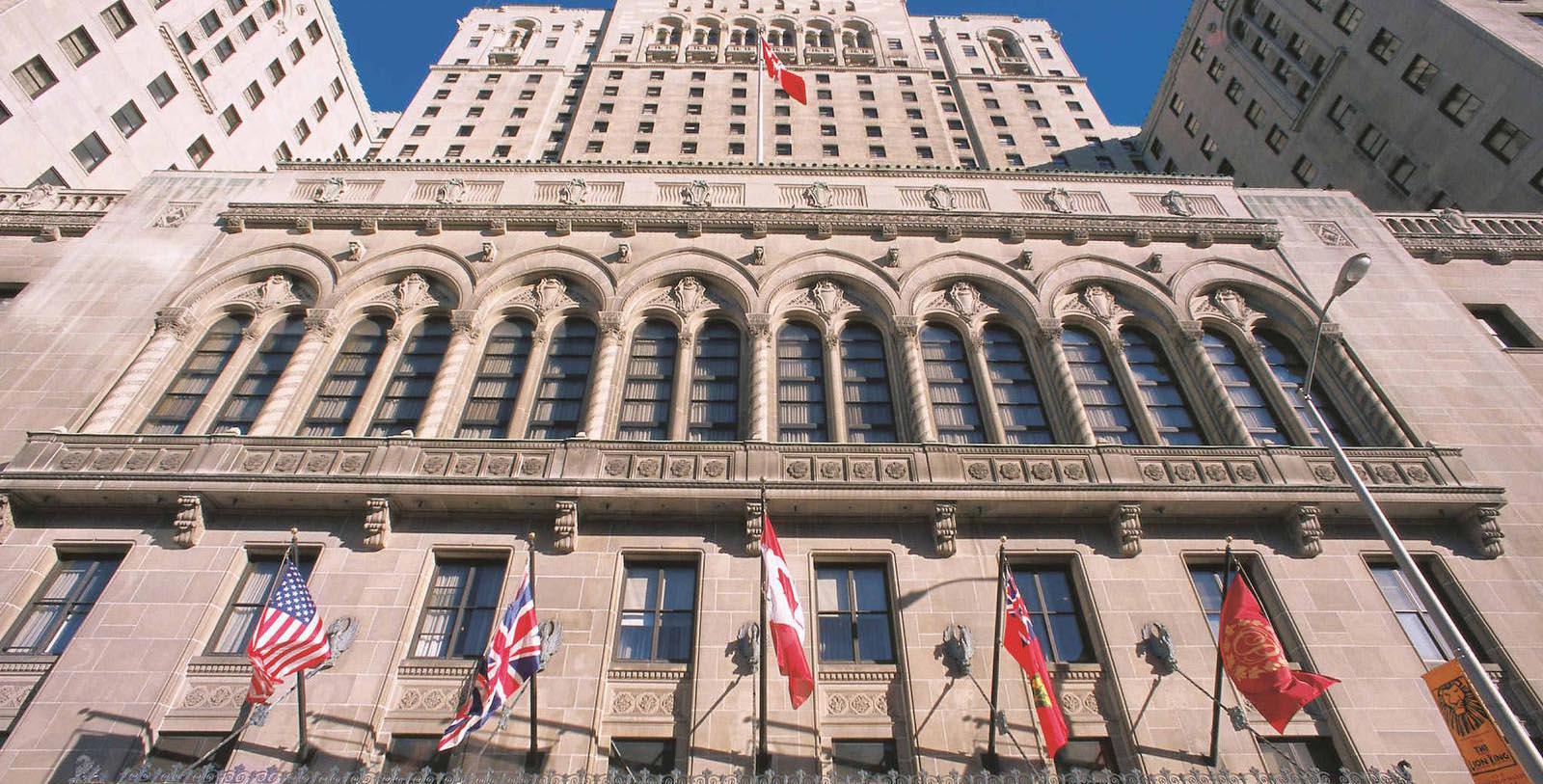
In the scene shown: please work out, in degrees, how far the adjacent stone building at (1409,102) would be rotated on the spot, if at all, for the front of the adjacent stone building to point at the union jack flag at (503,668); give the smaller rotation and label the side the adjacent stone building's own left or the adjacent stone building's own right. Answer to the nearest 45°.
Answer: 0° — it already faces it

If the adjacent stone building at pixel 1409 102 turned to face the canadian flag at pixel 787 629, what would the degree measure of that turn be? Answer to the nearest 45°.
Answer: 0° — it already faces it

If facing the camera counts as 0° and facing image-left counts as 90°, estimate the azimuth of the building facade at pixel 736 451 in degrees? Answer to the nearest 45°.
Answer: approximately 0°
